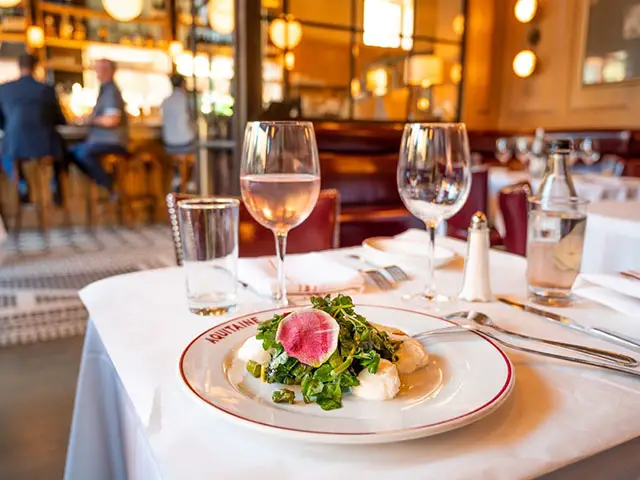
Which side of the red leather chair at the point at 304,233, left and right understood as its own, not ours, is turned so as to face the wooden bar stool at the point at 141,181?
back

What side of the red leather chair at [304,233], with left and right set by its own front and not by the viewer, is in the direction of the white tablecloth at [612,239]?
left

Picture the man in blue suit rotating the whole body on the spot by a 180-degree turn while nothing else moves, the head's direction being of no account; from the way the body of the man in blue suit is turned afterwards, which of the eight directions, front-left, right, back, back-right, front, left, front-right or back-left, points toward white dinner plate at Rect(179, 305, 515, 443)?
front

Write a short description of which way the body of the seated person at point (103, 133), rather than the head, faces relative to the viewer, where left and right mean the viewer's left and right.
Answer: facing to the left of the viewer

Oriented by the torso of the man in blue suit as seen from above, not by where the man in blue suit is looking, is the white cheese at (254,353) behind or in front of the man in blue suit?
behind

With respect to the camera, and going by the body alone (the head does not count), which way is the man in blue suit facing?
away from the camera

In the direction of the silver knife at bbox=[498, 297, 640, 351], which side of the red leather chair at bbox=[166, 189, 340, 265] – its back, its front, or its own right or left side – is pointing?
front

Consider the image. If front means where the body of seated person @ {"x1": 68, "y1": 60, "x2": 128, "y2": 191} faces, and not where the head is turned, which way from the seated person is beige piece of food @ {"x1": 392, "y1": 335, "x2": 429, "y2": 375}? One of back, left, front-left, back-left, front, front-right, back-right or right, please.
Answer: left

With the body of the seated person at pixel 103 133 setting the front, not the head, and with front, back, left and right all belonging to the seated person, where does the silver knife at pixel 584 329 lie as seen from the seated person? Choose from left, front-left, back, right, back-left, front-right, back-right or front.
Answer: left

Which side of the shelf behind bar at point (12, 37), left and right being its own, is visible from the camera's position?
front

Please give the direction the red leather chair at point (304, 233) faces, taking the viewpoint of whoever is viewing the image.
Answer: facing the viewer

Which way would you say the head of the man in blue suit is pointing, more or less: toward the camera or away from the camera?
away from the camera

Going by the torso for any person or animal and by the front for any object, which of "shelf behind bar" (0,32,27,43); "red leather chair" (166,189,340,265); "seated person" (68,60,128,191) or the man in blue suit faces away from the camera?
the man in blue suit

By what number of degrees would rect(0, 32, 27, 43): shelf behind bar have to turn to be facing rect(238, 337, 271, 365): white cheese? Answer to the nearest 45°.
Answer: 0° — it already faces it

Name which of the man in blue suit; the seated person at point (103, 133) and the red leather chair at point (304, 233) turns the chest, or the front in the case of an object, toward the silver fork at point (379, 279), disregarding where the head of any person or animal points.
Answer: the red leather chair

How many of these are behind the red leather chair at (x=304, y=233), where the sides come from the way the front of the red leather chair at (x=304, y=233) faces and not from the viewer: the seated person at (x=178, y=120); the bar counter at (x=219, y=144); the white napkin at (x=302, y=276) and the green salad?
2

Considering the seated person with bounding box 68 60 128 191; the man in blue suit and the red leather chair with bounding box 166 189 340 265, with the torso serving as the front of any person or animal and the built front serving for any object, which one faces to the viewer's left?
the seated person

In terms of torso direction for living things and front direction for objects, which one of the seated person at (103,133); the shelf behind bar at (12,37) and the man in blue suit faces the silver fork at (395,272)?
the shelf behind bar
